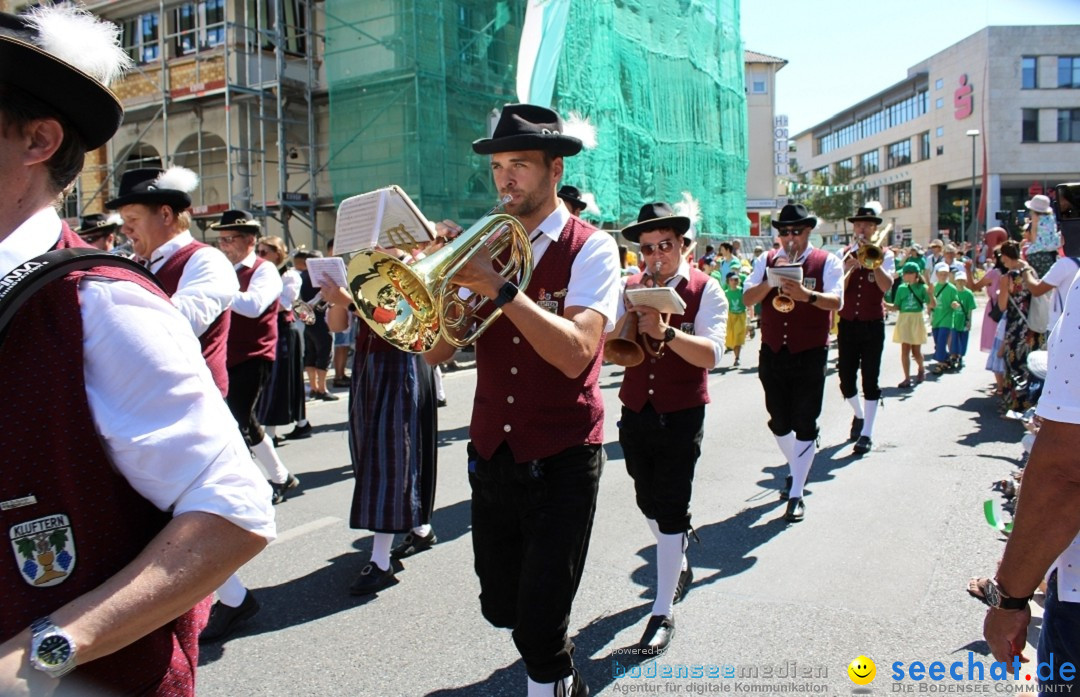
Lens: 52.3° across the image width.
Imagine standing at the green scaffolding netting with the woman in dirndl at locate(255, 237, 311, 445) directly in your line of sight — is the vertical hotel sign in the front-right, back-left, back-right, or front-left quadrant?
back-left

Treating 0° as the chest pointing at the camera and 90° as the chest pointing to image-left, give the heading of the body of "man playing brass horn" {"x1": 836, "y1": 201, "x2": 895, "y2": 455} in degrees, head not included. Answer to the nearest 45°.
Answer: approximately 0°

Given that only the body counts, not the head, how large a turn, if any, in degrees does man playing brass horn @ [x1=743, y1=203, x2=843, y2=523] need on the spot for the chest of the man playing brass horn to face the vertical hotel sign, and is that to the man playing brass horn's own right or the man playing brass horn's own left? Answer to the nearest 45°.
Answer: approximately 180°

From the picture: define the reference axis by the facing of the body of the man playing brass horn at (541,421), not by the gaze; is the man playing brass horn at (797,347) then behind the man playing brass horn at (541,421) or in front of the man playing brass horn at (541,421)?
behind

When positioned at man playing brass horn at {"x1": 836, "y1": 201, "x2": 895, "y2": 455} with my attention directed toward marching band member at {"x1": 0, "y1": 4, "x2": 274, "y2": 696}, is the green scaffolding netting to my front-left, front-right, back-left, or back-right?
back-right

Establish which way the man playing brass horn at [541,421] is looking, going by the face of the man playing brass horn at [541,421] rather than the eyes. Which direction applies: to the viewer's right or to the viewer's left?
to the viewer's left

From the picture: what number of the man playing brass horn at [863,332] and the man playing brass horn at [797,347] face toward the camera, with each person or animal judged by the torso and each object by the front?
2
